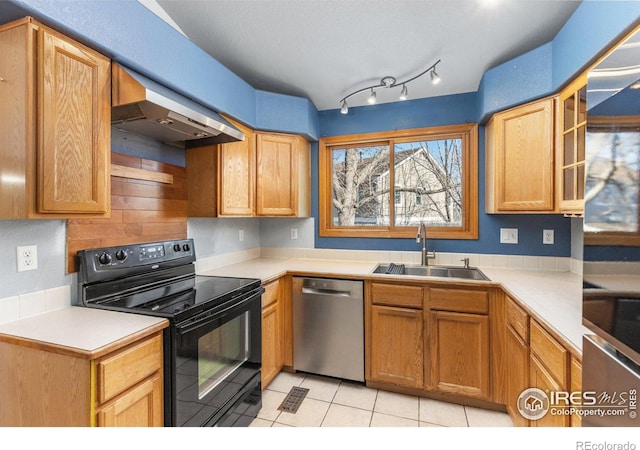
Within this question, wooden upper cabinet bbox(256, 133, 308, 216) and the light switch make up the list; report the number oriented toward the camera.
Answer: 2

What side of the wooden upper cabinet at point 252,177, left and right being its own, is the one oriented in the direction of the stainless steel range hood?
right

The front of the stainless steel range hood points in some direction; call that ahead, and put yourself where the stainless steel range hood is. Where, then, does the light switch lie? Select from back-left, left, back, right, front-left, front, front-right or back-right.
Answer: front-left

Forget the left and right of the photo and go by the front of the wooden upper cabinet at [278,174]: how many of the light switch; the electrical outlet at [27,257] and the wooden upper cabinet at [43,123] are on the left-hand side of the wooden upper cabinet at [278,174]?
1

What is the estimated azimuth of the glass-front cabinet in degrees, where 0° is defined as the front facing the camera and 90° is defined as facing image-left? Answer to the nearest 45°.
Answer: approximately 45°

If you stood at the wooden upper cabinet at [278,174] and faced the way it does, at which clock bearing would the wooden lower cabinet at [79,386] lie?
The wooden lower cabinet is roughly at 1 o'clock from the wooden upper cabinet.

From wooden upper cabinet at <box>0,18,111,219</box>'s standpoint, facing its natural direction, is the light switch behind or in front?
in front
